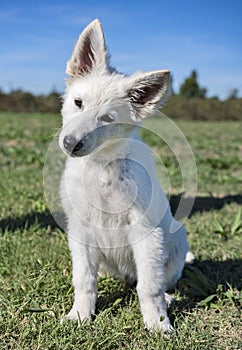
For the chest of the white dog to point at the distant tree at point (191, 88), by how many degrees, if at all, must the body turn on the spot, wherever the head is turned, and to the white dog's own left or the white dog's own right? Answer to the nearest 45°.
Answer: approximately 135° to the white dog's own right

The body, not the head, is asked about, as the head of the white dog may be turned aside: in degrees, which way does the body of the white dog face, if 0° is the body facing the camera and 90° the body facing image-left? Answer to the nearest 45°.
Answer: approximately 45°
